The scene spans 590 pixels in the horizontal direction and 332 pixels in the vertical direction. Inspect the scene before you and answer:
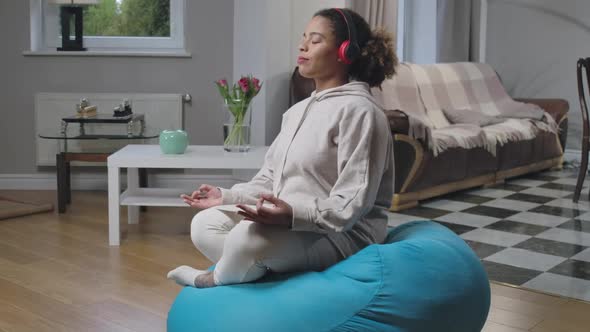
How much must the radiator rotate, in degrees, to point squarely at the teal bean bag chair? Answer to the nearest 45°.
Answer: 0° — it already faces it

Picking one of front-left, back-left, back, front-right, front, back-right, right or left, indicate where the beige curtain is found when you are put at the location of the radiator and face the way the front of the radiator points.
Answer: left

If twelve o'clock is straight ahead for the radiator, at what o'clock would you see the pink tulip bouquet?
The pink tulip bouquet is roughly at 11 o'clock from the radiator.

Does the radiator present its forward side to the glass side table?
yes

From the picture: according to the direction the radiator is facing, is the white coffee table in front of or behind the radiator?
in front

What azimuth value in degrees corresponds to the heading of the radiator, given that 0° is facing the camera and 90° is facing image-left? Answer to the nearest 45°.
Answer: approximately 0°

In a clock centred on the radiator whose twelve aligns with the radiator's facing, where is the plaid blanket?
The plaid blanket is roughly at 9 o'clock from the radiator.

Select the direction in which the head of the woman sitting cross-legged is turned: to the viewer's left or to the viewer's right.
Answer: to the viewer's left
